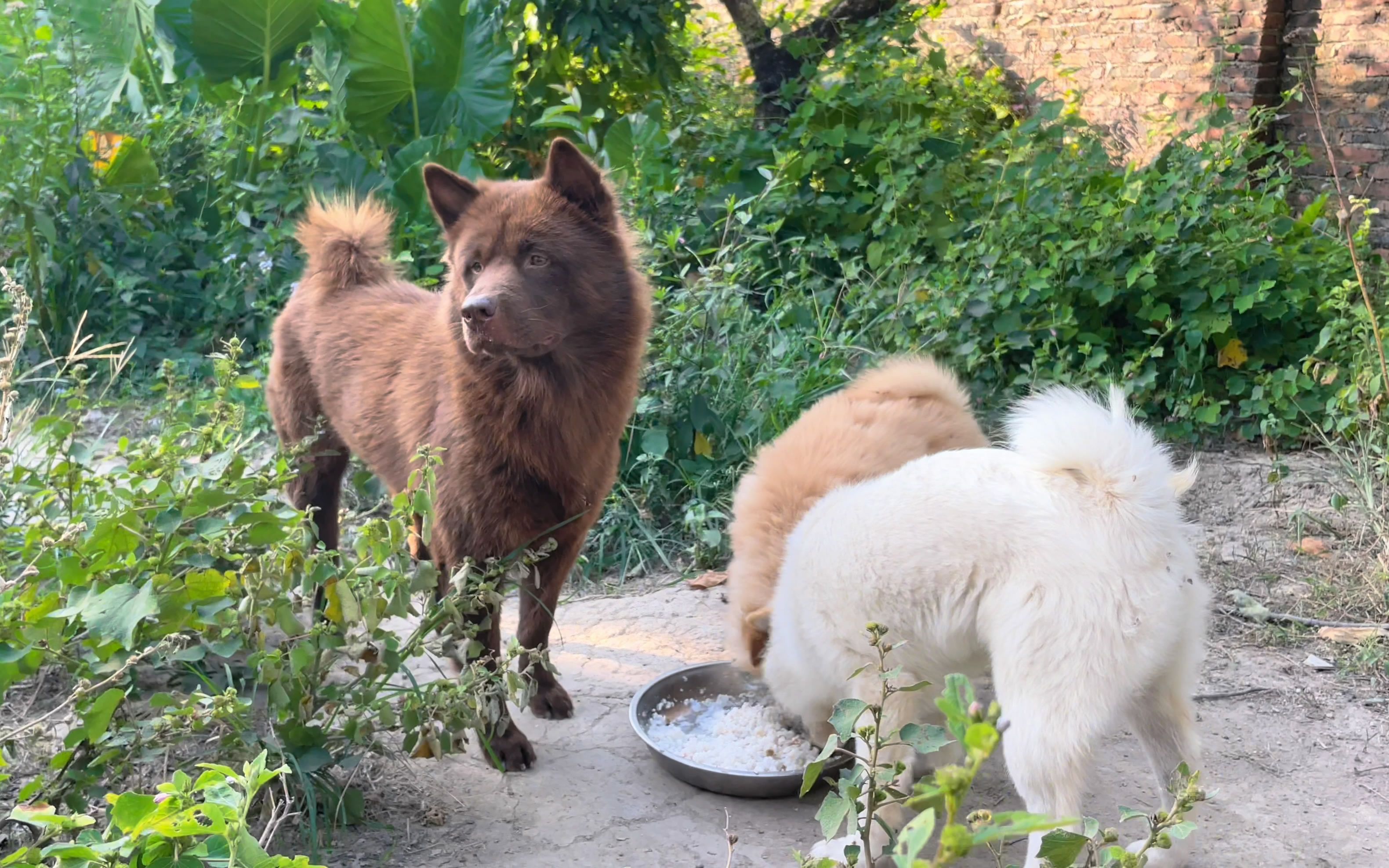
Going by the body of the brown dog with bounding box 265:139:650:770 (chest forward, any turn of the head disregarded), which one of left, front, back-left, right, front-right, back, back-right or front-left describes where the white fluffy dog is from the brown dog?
front

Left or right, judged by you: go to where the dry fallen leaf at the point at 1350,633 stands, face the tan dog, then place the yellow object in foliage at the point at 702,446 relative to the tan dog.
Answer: right

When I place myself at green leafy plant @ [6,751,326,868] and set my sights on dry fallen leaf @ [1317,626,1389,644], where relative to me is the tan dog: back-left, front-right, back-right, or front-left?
front-left

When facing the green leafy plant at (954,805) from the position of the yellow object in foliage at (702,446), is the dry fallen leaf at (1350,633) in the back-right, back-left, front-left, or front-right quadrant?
front-left

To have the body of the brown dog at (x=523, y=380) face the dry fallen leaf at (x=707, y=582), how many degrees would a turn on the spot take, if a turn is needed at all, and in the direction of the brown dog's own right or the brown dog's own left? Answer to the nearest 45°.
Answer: approximately 90° to the brown dog's own left

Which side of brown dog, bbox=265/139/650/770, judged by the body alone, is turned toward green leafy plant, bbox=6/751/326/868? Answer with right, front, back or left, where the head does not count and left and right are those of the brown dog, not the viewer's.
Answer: right

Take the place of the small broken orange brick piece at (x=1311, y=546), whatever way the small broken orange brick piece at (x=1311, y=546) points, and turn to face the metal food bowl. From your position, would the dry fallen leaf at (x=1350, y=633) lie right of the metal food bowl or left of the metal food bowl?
left

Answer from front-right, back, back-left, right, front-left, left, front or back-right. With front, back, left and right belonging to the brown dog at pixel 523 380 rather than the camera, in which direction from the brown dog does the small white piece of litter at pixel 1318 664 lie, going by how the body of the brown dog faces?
front-left

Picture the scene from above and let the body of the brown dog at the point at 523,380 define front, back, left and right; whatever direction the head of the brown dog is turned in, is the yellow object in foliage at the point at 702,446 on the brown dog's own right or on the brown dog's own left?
on the brown dog's own left

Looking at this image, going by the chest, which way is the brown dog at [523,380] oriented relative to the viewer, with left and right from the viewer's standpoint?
facing the viewer and to the right of the viewer
